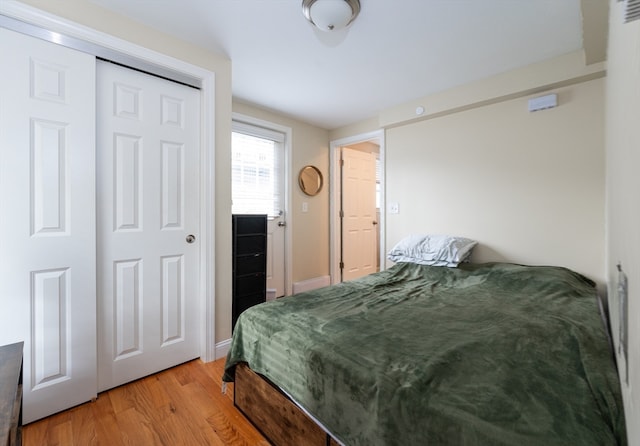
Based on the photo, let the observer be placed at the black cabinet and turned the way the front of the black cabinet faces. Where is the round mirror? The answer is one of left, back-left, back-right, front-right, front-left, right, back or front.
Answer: left

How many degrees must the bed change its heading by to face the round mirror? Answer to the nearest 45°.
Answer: approximately 90° to its right

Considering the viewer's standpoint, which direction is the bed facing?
facing the viewer and to the left of the viewer

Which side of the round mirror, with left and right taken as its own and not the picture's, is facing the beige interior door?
left

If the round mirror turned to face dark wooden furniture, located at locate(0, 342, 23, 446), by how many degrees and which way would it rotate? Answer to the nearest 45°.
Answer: approximately 45° to its right

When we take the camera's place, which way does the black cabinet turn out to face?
facing the viewer and to the right of the viewer

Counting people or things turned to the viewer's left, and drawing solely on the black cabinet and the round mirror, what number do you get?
0

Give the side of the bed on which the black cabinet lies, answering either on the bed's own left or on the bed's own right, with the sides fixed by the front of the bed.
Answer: on the bed's own right

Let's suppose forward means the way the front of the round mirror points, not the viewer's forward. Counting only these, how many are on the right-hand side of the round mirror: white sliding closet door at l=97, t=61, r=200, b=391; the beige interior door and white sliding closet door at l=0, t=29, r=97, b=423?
2

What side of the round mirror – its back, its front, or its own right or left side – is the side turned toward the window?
right

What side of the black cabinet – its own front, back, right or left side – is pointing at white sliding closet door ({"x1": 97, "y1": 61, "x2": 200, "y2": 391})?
right
